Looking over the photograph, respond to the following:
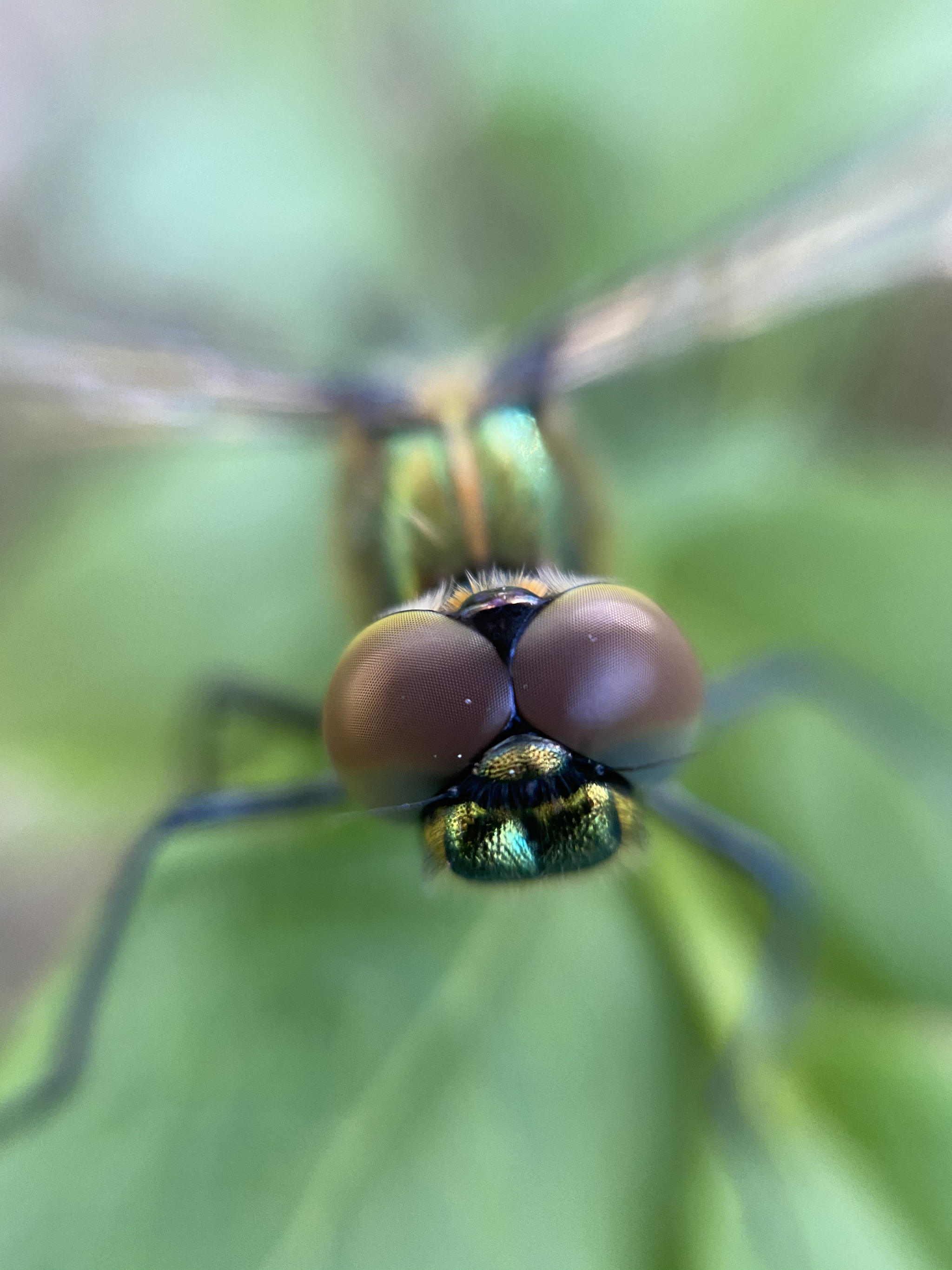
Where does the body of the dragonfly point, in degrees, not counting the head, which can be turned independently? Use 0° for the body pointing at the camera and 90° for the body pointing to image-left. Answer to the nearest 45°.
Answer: approximately 0°
